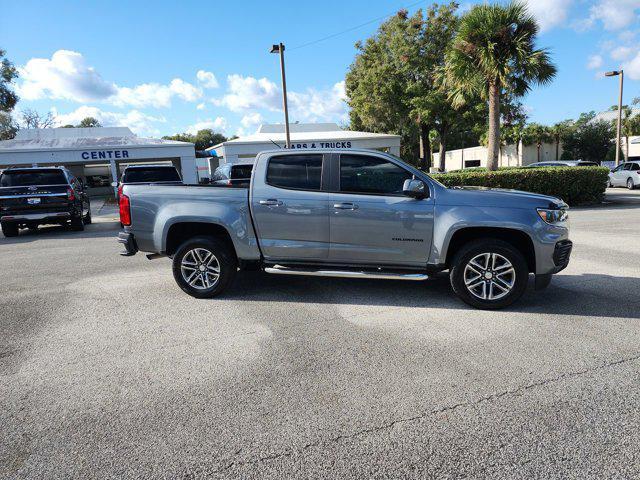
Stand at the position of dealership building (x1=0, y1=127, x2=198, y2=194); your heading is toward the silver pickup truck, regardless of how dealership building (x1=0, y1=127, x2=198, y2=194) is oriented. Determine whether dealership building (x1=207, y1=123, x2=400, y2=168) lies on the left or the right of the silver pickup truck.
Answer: left

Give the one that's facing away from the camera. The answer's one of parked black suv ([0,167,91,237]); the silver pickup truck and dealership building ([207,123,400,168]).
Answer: the parked black suv

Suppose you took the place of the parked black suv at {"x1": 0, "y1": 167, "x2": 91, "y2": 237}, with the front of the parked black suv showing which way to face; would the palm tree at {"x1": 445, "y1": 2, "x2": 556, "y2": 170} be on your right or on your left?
on your right

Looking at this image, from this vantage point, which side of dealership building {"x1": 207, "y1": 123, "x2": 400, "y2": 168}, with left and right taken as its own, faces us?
front

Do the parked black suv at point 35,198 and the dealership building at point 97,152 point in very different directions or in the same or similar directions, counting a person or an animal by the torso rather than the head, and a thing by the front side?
very different directions

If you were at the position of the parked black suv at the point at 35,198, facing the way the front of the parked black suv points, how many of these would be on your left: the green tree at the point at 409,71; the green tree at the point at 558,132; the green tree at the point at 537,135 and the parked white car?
0

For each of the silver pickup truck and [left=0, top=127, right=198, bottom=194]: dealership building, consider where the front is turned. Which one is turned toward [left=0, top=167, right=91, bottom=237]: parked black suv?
the dealership building

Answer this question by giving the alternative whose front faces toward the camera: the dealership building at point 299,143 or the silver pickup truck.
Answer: the dealership building

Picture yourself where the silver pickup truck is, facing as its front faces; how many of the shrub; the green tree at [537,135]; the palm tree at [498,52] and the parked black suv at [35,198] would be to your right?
0

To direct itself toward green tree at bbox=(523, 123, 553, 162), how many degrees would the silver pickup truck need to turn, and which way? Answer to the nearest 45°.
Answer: approximately 45° to its left

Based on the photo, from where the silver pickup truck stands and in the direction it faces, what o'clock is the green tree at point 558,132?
The green tree is roughly at 10 o'clock from the silver pickup truck.

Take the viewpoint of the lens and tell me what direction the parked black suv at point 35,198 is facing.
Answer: facing away from the viewer

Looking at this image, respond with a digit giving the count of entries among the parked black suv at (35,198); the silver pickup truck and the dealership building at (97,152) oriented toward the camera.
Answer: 1

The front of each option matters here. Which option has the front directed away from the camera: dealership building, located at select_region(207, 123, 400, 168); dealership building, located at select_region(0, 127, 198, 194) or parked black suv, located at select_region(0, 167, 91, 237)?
the parked black suv

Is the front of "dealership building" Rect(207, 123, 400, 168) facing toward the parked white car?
no

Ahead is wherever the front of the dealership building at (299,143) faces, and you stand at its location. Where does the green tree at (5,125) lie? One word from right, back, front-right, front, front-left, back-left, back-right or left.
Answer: back-right

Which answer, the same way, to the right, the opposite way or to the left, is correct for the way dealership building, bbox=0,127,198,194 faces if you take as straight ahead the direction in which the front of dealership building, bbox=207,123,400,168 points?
the same way

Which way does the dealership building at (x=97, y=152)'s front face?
toward the camera

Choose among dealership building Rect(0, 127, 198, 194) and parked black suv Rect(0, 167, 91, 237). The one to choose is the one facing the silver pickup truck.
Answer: the dealership building

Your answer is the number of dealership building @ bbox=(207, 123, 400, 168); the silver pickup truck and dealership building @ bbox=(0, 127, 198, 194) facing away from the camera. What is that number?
0

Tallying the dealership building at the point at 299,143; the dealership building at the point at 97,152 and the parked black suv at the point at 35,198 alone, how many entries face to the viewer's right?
0

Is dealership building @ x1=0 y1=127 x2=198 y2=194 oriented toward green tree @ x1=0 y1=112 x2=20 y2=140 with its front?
no

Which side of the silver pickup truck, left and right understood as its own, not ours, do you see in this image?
right
